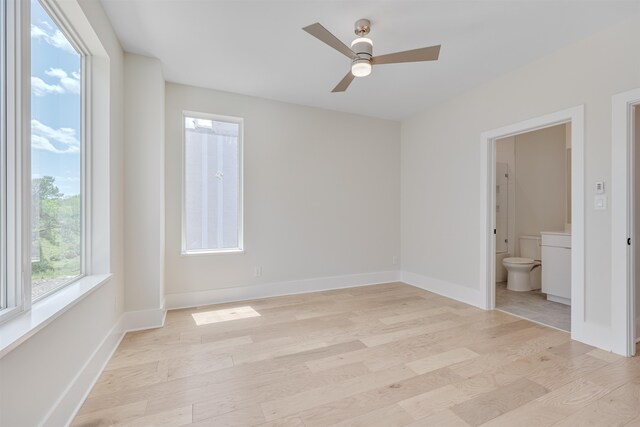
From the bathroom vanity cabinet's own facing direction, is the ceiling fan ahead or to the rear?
ahead

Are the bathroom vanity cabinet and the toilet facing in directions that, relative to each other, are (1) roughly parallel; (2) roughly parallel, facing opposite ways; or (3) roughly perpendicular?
roughly parallel

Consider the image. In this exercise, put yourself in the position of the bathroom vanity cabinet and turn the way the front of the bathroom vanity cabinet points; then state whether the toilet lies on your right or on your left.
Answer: on your right

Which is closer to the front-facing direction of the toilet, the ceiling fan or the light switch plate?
the ceiling fan

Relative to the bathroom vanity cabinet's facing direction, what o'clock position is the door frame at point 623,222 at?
The door frame is roughly at 10 o'clock from the bathroom vanity cabinet.

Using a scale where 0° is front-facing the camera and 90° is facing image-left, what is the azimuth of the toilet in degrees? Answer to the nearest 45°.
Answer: approximately 45°

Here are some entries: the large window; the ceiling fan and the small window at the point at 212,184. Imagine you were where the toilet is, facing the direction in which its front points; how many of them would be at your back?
0

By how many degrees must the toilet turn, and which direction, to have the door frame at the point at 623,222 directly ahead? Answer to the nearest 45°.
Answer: approximately 45° to its left

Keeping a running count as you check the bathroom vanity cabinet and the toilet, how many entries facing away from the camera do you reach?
0

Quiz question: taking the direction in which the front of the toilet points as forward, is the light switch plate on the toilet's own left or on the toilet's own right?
on the toilet's own left

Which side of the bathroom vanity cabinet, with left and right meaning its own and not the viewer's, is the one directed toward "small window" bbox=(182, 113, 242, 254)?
front

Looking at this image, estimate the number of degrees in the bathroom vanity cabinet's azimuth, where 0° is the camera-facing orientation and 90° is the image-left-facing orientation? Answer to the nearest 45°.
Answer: approximately 45°

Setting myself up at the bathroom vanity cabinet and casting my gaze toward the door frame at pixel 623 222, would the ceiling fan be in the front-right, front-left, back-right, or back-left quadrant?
front-right
